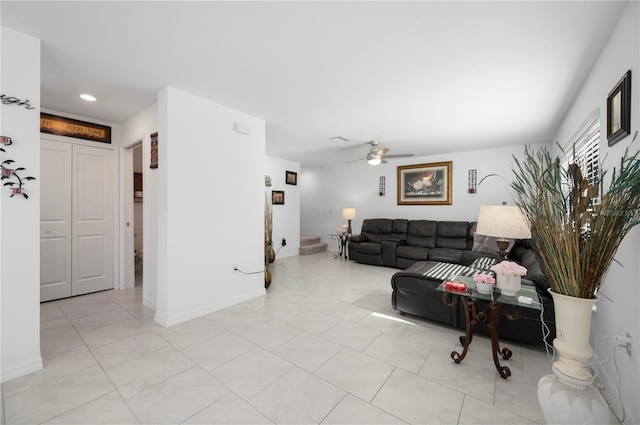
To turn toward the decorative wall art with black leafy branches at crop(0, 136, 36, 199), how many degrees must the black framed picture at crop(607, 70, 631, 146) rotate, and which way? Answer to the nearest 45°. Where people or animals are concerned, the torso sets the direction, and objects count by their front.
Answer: approximately 45° to its left

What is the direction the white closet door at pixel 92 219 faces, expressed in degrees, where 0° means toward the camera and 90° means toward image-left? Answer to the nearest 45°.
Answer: approximately 315°

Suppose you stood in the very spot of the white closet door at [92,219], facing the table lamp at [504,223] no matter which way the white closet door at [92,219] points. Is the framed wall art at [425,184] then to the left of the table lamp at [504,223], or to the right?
left

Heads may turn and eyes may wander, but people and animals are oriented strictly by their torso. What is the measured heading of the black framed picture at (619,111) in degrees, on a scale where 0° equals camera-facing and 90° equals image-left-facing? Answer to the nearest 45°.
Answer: approximately 90°

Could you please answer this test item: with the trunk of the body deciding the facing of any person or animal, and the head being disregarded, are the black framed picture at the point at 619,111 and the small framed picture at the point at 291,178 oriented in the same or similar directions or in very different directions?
very different directions
